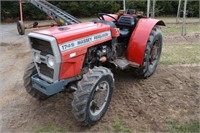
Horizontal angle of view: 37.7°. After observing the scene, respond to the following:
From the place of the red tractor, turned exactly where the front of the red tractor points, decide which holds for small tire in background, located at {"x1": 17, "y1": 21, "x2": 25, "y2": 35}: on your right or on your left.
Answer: on your right

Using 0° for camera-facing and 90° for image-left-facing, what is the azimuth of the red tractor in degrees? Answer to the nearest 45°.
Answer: approximately 45°
